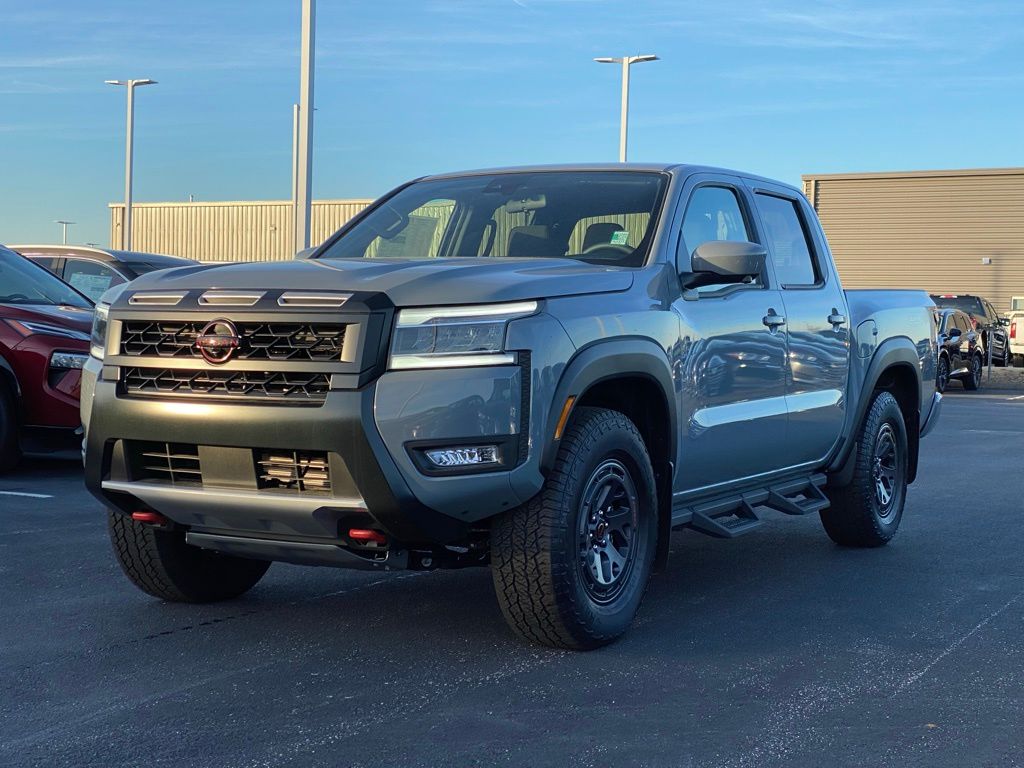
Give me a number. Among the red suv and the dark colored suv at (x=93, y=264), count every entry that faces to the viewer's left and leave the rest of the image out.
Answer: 0

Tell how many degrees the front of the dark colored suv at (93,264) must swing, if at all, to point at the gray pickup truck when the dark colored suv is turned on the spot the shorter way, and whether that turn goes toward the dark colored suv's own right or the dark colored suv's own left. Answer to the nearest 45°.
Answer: approximately 45° to the dark colored suv's own right

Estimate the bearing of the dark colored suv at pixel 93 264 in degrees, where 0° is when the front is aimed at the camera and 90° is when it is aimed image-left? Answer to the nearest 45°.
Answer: approximately 315°

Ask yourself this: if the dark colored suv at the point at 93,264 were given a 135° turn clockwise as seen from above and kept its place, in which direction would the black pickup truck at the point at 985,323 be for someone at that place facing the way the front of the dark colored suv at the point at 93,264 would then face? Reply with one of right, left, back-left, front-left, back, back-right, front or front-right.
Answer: back-right

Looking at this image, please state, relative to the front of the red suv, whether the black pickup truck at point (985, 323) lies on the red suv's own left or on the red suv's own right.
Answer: on the red suv's own left

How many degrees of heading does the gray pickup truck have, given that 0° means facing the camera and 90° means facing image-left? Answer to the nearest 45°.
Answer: approximately 45°

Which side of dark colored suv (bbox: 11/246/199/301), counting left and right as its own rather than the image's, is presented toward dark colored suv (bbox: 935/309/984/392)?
left

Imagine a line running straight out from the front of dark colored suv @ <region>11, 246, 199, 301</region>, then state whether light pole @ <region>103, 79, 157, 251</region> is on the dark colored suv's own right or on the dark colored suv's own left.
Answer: on the dark colored suv's own left

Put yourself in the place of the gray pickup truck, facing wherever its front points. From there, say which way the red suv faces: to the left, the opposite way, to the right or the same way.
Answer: to the left

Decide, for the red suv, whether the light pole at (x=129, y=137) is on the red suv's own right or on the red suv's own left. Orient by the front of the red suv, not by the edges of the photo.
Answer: on the red suv's own left

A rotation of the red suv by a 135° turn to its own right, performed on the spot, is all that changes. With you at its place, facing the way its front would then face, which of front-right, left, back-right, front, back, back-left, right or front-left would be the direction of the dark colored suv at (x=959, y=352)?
back-right

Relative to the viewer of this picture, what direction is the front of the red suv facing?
facing the viewer and to the right of the viewer

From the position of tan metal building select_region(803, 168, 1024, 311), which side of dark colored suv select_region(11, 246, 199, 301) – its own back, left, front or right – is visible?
left

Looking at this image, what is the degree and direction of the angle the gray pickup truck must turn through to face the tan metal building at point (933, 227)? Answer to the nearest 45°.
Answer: approximately 135° to its right

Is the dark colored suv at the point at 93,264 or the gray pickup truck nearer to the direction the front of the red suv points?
the gray pickup truck

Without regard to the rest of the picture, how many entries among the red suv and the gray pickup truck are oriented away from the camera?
0
